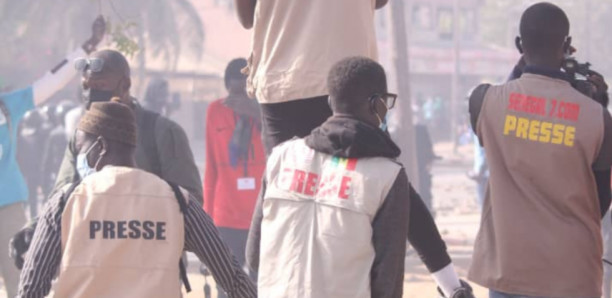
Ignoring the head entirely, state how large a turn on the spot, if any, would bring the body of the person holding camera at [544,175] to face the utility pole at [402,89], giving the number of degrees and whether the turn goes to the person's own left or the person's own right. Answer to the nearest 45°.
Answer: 0° — they already face it

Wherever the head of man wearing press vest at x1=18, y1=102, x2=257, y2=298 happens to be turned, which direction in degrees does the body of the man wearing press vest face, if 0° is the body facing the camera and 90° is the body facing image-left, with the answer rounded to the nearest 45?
approximately 180°

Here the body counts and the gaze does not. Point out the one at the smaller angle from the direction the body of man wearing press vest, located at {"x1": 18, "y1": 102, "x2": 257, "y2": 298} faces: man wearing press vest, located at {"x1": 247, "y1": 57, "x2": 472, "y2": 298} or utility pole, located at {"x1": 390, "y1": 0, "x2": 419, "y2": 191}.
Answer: the utility pole

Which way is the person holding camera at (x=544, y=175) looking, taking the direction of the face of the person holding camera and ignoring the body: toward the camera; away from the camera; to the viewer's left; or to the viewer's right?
away from the camera

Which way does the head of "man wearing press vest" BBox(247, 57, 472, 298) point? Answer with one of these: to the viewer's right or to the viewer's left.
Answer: to the viewer's right

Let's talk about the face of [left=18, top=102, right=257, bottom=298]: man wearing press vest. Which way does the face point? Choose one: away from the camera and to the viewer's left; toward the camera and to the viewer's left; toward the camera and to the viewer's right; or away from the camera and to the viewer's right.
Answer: away from the camera and to the viewer's left

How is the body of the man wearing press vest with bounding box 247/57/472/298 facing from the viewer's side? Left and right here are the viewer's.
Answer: facing away from the viewer and to the right of the viewer

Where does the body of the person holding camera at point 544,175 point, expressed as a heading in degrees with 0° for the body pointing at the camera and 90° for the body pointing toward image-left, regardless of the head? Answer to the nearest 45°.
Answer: approximately 180°

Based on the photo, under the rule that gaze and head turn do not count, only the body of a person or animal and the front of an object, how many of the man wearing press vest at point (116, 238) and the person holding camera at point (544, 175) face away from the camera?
2
